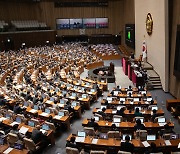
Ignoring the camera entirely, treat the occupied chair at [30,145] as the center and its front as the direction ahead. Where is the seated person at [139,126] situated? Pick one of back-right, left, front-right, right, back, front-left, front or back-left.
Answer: front-right

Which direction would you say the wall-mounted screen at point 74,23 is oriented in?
toward the camera

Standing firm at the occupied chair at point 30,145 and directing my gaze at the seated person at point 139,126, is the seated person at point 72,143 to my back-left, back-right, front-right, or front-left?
front-right

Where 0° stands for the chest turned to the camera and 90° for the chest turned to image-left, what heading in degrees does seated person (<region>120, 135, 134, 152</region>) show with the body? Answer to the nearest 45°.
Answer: approximately 180°

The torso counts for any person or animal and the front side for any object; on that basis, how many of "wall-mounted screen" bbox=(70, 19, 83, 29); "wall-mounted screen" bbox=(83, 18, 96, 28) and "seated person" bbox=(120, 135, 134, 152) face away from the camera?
1

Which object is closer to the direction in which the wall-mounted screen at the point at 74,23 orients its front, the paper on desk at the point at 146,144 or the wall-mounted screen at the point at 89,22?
the paper on desk

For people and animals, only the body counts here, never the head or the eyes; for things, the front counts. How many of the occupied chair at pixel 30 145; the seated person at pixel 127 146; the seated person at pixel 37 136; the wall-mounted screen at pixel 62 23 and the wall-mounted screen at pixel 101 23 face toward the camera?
2

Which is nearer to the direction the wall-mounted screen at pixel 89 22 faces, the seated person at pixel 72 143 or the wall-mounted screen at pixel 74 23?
the seated person

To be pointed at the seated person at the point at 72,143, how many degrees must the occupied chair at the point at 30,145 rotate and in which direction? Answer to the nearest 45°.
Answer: approximately 45° to its right

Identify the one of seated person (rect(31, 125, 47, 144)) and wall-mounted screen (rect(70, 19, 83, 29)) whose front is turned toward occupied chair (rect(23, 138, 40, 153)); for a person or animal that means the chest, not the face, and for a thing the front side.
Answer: the wall-mounted screen

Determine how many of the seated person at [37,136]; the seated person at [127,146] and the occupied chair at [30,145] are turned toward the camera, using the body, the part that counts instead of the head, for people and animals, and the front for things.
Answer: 0

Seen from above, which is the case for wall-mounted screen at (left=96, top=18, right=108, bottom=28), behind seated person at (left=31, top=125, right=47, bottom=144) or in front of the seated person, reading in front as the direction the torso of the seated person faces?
in front

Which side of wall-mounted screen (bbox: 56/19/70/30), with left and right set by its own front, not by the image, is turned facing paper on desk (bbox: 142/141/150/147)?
front

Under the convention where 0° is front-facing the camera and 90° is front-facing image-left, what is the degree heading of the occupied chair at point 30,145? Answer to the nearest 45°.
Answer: approximately 225°

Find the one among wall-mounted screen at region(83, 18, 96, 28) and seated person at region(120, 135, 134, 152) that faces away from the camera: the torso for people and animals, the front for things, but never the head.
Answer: the seated person

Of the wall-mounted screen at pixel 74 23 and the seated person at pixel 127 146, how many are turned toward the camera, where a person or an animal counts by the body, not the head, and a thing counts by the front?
1

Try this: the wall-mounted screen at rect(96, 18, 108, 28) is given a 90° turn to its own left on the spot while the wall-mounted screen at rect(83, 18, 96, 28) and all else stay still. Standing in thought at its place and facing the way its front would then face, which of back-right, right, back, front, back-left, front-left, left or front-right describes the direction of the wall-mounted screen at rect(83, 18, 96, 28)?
back

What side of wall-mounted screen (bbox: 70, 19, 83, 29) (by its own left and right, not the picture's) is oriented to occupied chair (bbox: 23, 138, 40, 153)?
front
